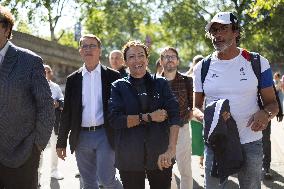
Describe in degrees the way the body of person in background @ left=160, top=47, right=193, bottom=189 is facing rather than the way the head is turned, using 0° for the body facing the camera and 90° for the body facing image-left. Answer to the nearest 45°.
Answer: approximately 0°

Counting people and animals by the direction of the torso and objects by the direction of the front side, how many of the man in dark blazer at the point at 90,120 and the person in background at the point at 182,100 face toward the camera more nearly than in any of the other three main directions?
2

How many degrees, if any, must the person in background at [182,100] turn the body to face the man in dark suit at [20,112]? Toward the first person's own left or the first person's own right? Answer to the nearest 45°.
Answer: approximately 45° to the first person's own right

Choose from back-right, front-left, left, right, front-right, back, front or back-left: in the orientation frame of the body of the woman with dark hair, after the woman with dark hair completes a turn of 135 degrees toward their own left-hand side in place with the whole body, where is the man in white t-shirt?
front-right

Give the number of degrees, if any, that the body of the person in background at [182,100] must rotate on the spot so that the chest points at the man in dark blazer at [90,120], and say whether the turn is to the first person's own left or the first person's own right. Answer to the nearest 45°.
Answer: approximately 45° to the first person's own right

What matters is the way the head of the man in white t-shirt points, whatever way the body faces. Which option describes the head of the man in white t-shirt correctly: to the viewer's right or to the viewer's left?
to the viewer's left

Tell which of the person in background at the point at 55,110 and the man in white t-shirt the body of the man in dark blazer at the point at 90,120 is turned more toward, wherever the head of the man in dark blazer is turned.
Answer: the man in white t-shirt

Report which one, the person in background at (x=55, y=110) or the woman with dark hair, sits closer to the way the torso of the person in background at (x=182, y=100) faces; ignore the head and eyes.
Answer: the woman with dark hair

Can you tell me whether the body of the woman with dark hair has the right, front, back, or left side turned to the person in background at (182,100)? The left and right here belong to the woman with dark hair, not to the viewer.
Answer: back

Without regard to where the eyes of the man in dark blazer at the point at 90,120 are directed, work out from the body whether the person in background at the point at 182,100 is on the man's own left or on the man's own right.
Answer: on the man's own left
